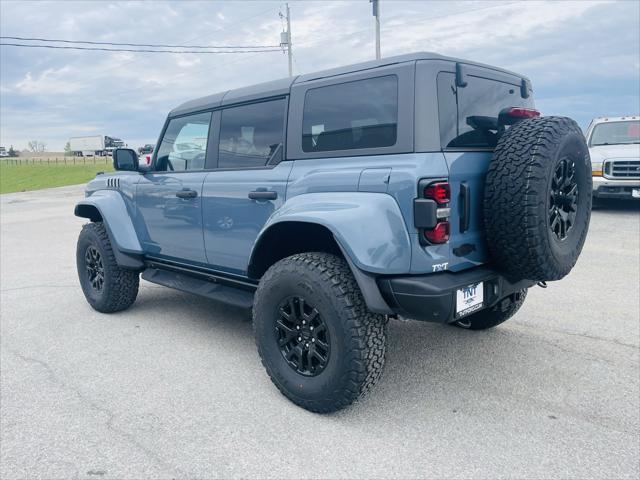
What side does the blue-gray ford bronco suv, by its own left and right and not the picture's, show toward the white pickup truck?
right

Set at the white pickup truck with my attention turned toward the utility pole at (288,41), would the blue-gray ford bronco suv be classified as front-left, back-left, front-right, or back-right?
back-left

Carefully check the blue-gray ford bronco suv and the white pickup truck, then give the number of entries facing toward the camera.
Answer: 1

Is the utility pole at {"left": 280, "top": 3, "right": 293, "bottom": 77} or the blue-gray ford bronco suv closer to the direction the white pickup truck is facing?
the blue-gray ford bronco suv

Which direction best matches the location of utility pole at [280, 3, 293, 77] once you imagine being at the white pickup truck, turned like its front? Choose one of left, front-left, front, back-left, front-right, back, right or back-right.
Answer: back-right

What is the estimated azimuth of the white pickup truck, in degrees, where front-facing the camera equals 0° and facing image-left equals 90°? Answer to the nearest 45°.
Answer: approximately 0°

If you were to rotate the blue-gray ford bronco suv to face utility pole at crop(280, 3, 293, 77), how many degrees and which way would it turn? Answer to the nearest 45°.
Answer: approximately 45° to its right

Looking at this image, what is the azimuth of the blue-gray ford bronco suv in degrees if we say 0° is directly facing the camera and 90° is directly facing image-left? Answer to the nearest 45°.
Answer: approximately 135°

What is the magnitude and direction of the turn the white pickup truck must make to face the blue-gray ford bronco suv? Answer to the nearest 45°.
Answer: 0° — it already faces it

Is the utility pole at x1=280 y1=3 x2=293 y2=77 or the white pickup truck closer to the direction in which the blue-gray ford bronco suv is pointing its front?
the utility pole
